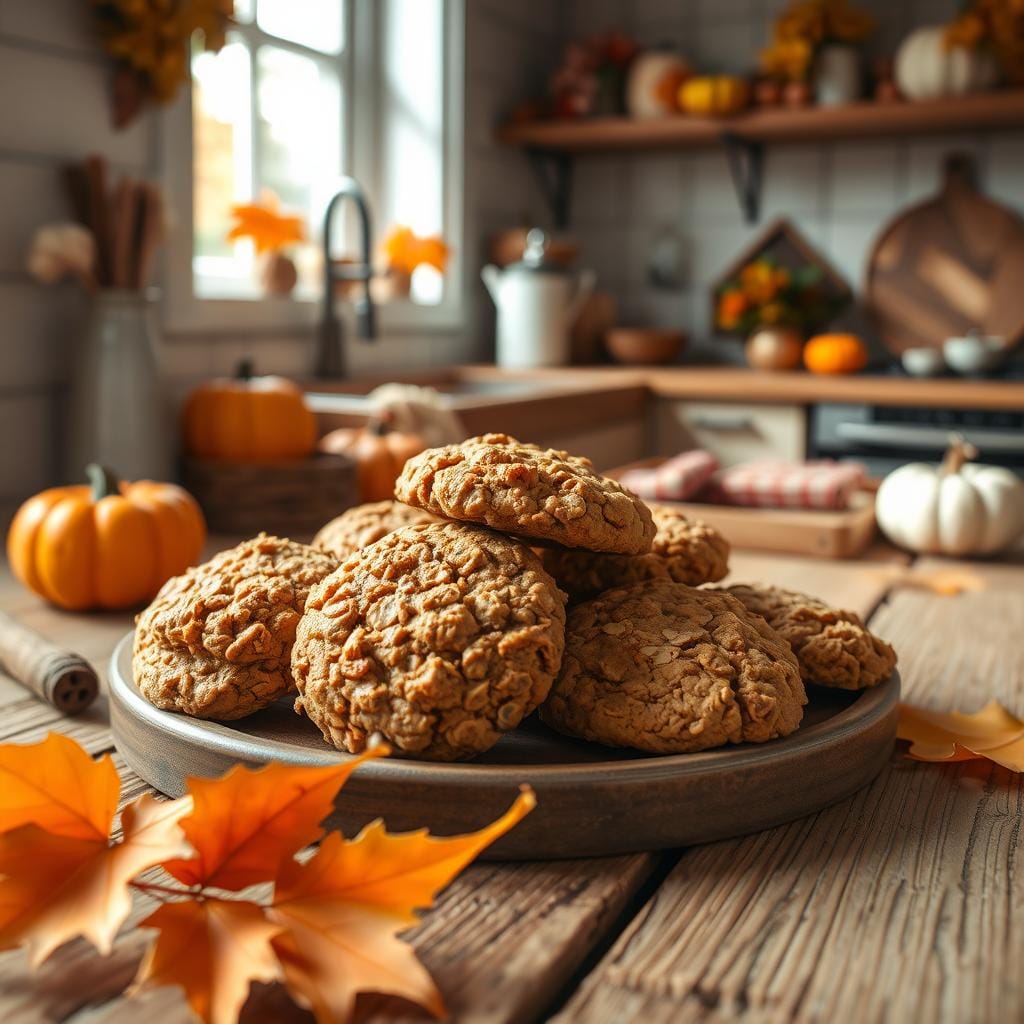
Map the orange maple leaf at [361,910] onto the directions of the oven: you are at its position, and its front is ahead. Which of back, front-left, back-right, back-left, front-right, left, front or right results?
front

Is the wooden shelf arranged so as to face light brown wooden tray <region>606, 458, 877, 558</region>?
yes

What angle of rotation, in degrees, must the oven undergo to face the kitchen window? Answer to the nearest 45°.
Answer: approximately 90° to its right

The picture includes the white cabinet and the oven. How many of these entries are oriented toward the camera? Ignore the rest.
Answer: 2

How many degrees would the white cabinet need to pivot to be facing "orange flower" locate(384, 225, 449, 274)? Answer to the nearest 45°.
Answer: approximately 90° to its right

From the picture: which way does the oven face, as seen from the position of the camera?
facing the viewer

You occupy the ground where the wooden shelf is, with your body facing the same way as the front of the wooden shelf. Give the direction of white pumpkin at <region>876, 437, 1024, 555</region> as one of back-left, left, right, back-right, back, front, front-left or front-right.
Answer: front

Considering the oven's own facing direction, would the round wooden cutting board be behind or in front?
behind

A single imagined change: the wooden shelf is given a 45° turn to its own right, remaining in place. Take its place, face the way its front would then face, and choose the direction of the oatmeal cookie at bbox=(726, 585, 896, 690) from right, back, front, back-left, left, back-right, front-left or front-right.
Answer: front-left

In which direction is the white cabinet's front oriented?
toward the camera

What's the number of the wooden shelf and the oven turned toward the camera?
2

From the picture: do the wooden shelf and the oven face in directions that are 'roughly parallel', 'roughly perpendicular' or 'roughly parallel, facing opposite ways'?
roughly parallel

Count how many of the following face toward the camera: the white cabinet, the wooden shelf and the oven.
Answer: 3

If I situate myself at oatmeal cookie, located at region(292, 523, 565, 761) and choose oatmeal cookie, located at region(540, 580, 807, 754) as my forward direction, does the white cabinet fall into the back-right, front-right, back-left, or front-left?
front-left

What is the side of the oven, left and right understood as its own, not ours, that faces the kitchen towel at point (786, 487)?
front
